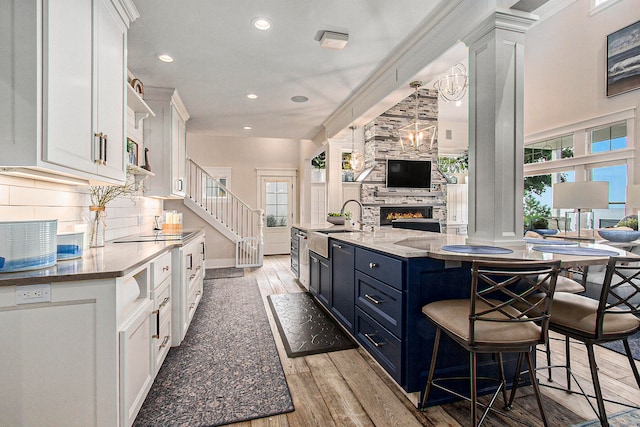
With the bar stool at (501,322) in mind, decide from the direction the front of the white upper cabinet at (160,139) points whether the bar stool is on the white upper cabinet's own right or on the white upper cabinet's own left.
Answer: on the white upper cabinet's own right

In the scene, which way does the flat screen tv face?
toward the camera

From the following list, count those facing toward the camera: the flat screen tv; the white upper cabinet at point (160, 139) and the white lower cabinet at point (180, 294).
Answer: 1

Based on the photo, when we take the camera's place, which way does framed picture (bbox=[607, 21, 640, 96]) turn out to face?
facing the viewer and to the left of the viewer

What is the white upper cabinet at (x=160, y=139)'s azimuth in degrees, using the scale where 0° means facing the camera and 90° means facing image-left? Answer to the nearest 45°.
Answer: approximately 270°

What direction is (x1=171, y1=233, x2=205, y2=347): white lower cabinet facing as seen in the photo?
to the viewer's right

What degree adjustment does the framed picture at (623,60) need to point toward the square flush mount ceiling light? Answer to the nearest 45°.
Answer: approximately 45° to its left

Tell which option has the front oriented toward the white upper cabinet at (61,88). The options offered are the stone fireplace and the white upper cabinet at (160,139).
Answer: the stone fireplace

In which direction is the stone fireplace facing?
toward the camera

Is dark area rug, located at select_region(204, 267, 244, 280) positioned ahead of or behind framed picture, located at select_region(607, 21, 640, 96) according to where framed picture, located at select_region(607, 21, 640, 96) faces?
ahead

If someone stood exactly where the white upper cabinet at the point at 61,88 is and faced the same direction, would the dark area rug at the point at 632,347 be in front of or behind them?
in front

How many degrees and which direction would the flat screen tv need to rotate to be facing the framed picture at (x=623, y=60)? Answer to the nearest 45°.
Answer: approximately 90° to its left

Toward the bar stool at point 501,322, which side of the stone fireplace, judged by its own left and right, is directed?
front

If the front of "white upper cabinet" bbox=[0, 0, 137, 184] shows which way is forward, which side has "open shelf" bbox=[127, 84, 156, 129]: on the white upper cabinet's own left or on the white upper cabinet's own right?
on the white upper cabinet's own left

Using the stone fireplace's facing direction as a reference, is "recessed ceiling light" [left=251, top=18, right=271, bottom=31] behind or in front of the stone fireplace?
in front

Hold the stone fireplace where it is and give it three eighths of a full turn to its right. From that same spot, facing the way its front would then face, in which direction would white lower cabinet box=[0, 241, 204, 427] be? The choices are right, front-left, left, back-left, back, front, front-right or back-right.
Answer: back-left

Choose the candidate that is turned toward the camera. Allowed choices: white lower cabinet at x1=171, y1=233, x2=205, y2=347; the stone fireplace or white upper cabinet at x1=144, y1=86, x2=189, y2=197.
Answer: the stone fireplace
